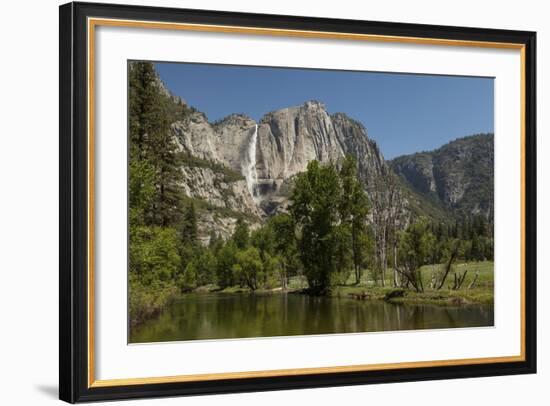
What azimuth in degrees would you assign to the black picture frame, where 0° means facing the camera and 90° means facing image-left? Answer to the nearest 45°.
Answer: approximately 315°
